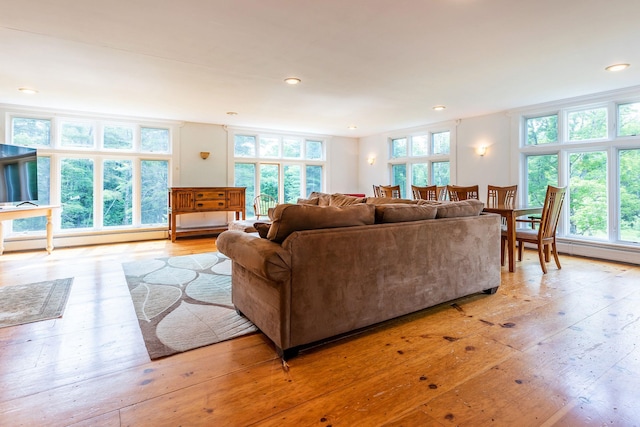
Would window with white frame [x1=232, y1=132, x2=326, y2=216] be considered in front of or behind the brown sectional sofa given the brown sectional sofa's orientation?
in front

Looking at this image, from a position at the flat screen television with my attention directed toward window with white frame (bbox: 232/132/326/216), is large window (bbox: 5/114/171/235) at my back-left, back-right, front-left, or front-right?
front-left

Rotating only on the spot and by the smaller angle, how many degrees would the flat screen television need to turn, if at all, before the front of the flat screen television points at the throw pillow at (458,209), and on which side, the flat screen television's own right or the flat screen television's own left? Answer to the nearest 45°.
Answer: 0° — it already faces it

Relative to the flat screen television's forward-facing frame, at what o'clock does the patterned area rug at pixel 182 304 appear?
The patterned area rug is roughly at 1 o'clock from the flat screen television.

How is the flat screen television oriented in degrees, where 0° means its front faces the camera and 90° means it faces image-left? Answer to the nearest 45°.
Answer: approximately 315°

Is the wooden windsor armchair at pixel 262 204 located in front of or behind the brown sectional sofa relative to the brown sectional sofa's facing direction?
in front

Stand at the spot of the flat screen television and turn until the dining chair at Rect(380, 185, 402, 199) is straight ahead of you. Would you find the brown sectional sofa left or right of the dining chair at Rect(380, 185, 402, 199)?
right

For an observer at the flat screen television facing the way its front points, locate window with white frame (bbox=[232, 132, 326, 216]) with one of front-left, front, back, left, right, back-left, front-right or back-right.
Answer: front-left

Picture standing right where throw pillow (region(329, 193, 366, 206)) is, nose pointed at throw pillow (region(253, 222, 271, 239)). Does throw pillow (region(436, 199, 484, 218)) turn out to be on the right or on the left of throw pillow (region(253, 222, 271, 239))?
left

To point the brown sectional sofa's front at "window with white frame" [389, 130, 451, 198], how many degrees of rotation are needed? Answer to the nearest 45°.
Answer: approximately 45° to its right

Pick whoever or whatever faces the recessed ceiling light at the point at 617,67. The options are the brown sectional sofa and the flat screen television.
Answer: the flat screen television

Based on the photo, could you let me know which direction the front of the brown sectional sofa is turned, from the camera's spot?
facing away from the viewer and to the left of the viewer

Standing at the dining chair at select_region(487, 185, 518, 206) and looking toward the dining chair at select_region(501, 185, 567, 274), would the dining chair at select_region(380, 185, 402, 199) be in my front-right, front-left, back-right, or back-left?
back-right

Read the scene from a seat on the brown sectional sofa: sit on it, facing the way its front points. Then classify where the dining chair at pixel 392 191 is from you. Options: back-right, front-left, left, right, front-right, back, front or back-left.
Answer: front-right

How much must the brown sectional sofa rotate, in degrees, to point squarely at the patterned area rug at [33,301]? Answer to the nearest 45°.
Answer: approximately 45° to its left
